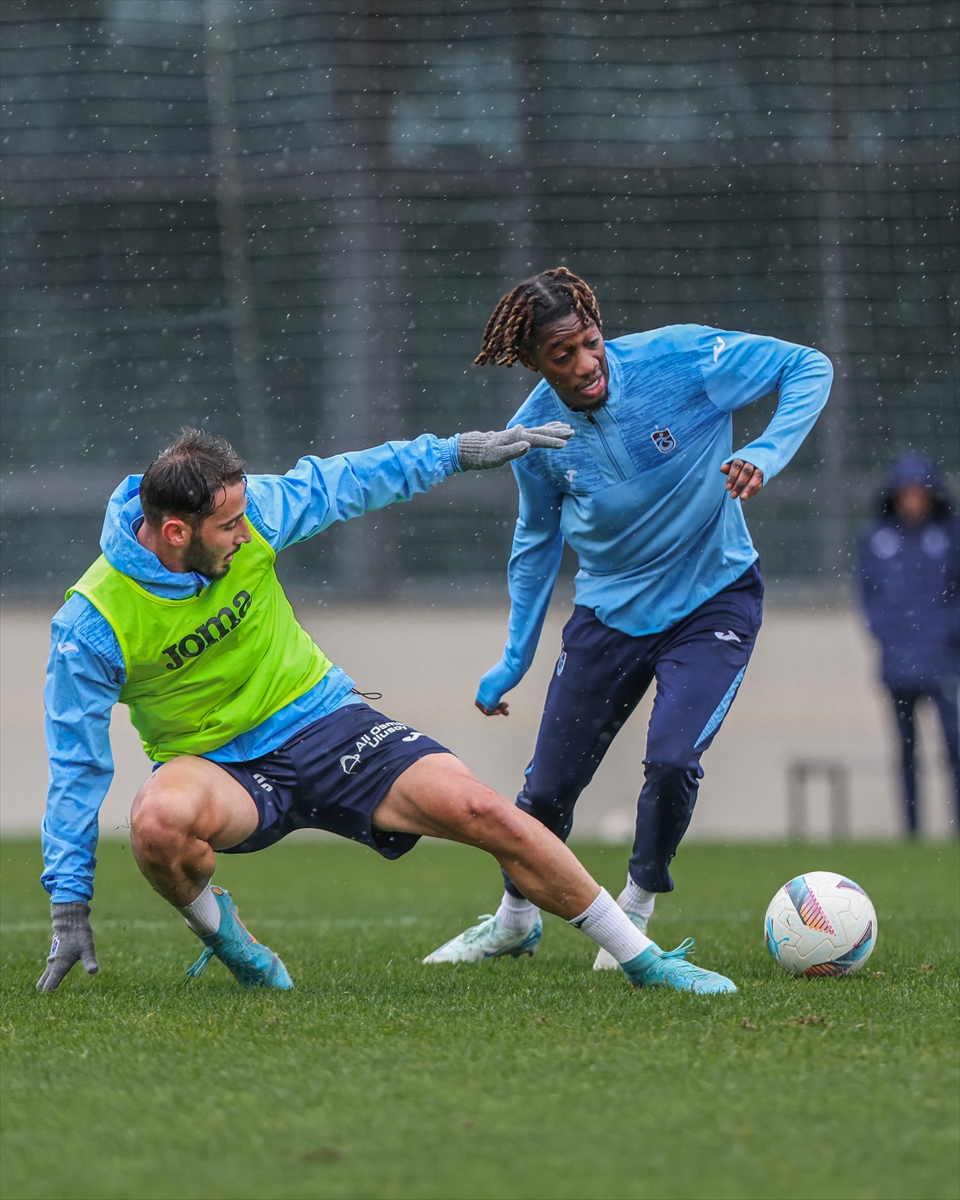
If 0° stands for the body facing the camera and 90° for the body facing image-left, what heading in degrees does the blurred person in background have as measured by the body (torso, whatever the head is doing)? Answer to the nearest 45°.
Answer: approximately 0°

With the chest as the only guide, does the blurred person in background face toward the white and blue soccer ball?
yes

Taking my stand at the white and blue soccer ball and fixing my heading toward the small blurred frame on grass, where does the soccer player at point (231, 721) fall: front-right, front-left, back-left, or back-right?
back-left

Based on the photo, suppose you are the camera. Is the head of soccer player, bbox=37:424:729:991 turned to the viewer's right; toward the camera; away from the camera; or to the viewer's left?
to the viewer's right

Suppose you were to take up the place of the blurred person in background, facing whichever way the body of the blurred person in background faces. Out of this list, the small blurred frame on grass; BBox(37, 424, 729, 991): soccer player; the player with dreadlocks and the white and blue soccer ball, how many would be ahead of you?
3

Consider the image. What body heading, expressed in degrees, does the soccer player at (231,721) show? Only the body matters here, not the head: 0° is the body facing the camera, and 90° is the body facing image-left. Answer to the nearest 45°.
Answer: approximately 315°

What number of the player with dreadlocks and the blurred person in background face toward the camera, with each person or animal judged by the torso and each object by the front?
2

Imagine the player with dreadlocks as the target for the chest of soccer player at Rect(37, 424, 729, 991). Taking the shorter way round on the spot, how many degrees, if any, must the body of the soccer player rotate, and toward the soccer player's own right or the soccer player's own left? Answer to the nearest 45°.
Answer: approximately 90° to the soccer player's own left
